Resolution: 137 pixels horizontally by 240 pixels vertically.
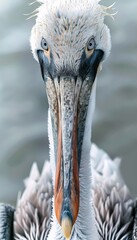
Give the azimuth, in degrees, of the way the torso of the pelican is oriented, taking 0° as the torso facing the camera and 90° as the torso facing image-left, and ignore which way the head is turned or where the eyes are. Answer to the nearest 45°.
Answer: approximately 0°
